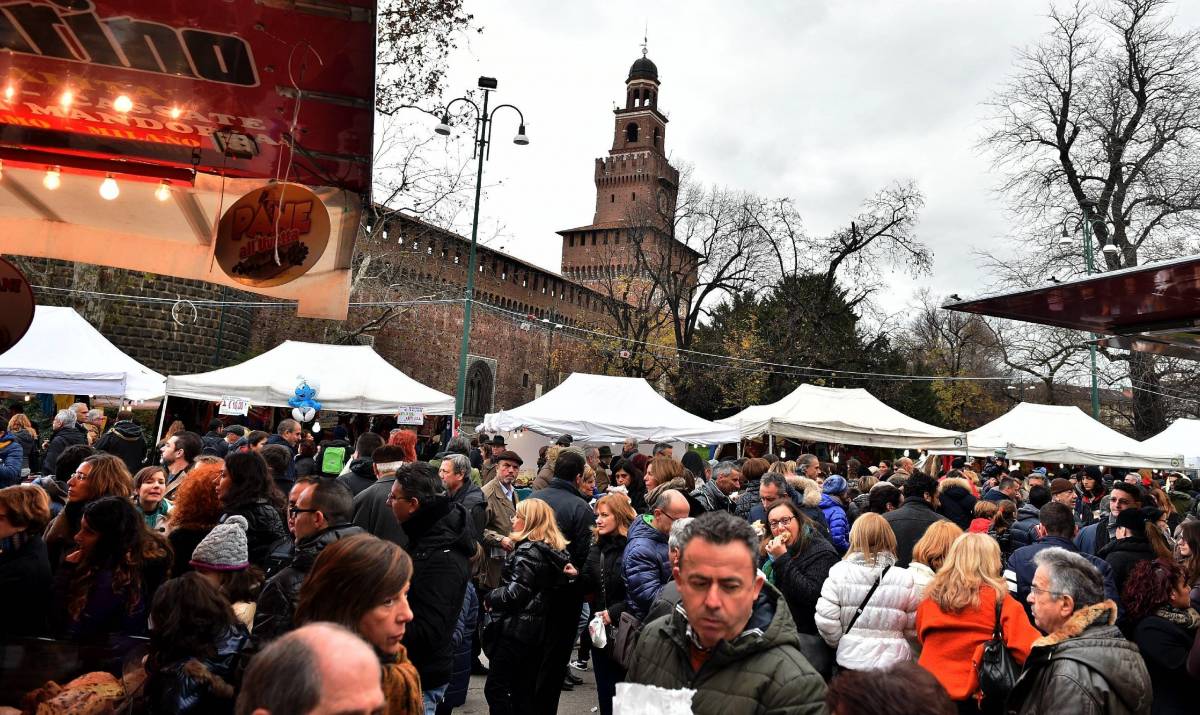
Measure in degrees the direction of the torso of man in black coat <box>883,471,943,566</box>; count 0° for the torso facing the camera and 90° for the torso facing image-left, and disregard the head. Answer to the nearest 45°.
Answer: approximately 180°

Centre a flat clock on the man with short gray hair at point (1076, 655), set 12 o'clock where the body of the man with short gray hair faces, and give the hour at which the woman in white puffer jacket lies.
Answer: The woman in white puffer jacket is roughly at 1 o'clock from the man with short gray hair.

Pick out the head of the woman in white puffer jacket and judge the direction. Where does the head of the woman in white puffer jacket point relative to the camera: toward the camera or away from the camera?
away from the camera

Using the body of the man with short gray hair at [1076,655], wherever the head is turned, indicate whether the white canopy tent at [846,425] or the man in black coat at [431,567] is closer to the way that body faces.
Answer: the man in black coat

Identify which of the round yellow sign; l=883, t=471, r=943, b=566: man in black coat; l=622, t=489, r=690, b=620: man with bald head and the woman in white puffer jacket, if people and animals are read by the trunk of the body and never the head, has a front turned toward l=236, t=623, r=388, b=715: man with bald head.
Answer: the round yellow sign

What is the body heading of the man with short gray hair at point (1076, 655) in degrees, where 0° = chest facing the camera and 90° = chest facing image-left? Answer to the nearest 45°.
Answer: approximately 90°

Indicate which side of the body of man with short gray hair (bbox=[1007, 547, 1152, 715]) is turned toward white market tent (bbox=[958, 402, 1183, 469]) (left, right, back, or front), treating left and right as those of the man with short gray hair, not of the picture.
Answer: right

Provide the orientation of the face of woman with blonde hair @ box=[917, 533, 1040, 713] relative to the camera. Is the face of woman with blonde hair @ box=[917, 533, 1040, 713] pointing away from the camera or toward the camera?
away from the camera

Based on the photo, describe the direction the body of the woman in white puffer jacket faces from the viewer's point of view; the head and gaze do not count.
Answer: away from the camera

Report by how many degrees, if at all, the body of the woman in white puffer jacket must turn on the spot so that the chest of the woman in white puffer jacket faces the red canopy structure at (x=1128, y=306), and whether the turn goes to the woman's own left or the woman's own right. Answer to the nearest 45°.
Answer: approximately 45° to the woman's own right

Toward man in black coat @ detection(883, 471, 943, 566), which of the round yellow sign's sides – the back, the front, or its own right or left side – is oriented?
left

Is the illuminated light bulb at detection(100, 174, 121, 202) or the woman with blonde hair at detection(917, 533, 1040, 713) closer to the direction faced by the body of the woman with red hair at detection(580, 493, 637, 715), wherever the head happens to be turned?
the illuminated light bulb

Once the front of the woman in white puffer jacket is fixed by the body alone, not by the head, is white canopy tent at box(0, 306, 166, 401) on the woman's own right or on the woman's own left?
on the woman's own left

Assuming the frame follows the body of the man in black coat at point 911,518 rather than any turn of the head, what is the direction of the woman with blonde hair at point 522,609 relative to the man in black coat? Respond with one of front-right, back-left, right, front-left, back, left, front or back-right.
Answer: back-left

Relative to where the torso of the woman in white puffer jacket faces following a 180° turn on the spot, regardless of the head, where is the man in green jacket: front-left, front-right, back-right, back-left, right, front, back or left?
front

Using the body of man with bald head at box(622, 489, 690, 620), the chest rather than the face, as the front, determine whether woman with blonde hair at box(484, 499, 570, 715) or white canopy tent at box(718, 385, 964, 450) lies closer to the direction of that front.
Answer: the white canopy tent

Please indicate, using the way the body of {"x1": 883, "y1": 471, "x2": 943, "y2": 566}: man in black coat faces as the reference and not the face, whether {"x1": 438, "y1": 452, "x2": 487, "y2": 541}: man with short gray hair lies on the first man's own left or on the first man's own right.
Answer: on the first man's own left
